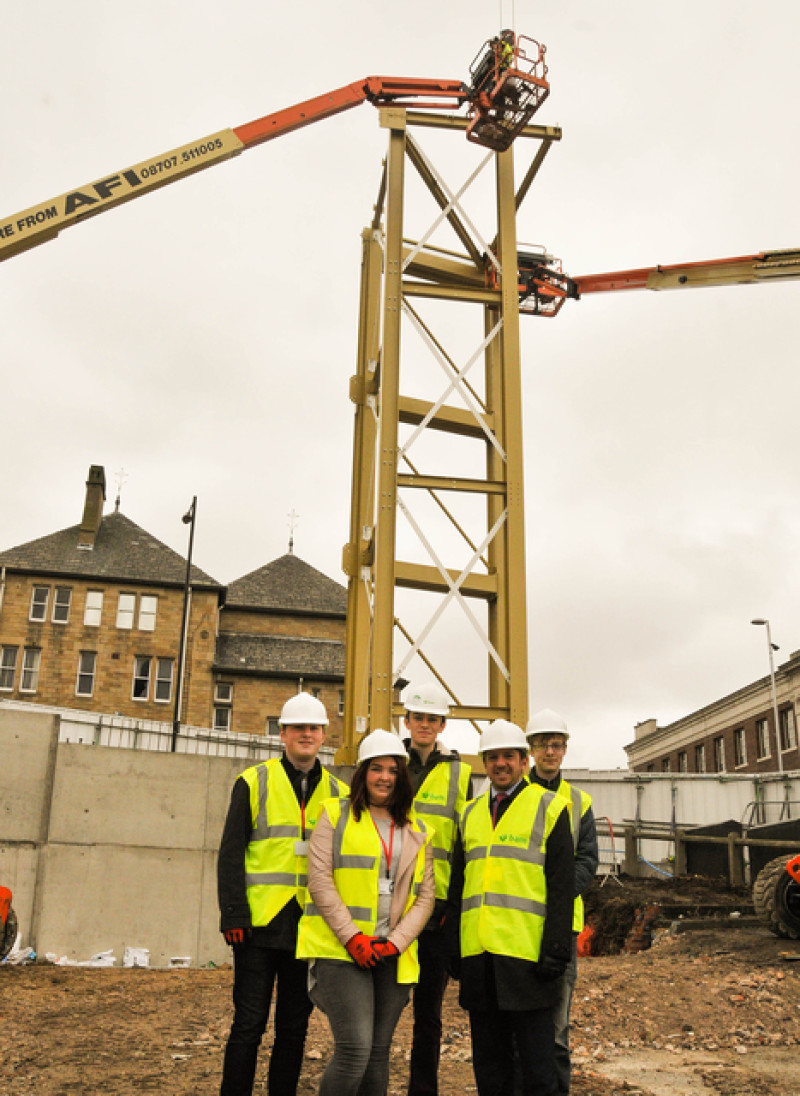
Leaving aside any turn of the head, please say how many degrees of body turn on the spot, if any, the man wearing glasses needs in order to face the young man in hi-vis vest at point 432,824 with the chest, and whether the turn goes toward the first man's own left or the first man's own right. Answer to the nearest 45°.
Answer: approximately 45° to the first man's own right

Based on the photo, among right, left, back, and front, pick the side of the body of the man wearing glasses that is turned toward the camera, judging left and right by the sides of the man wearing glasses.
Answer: front

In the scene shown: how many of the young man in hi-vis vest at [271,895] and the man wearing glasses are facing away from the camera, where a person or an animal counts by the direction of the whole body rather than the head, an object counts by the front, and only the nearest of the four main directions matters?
0

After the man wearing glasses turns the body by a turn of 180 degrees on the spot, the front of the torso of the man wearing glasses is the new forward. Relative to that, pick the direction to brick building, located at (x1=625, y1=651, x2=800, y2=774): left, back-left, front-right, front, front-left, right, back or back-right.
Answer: front

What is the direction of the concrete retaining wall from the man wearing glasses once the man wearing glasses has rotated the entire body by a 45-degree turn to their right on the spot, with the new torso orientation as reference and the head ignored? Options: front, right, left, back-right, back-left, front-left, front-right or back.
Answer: right

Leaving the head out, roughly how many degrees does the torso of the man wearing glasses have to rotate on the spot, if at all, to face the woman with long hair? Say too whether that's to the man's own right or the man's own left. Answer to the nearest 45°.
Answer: approximately 45° to the man's own right

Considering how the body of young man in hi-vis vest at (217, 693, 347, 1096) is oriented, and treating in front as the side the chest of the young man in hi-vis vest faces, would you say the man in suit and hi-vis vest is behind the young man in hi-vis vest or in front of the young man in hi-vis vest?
in front

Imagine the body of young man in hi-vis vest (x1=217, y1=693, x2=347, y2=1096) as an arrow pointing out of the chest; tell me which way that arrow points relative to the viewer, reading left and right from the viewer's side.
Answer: facing the viewer and to the right of the viewer
